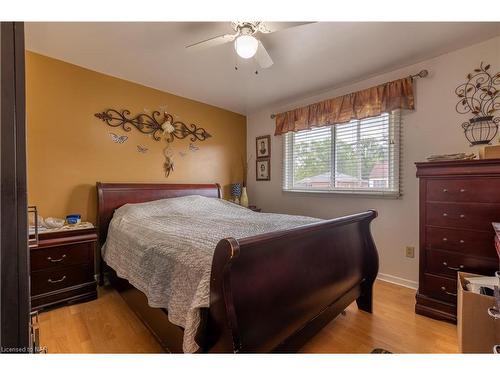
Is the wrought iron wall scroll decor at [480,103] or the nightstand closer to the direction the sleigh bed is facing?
the wrought iron wall scroll decor

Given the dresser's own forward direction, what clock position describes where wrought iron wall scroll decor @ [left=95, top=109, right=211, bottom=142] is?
The wrought iron wall scroll decor is roughly at 1 o'clock from the dresser.

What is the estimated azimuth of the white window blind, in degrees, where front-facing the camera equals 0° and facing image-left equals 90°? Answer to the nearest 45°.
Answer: approximately 45°

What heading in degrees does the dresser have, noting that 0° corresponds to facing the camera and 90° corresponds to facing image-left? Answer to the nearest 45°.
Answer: approximately 45°

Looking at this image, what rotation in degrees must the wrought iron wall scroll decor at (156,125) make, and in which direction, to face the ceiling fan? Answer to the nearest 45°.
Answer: approximately 45° to its right

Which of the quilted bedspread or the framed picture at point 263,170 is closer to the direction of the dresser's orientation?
the quilted bedspread

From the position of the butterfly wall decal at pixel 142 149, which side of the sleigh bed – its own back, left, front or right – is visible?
back

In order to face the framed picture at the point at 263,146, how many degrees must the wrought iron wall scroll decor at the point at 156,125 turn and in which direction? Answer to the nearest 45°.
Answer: approximately 45° to its left
